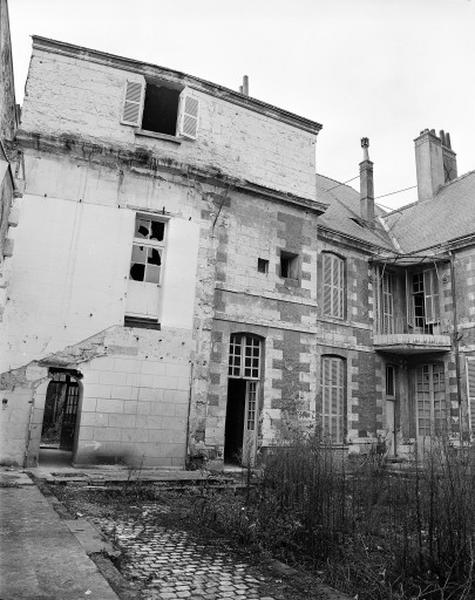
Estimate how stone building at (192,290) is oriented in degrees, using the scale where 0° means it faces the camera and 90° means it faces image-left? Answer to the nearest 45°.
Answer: approximately 315°

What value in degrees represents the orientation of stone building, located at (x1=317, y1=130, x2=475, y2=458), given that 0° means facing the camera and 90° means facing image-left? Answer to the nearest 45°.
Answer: approximately 0°

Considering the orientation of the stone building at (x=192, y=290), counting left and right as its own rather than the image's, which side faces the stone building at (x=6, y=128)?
right
